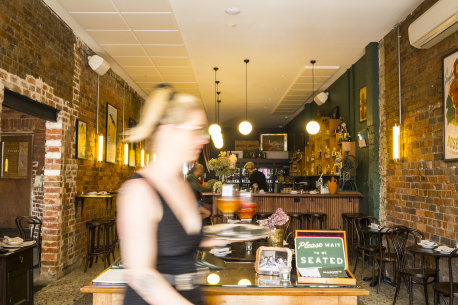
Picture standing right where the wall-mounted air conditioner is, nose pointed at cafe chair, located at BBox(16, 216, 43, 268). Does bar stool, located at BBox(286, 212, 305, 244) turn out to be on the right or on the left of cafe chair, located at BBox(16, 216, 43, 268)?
right

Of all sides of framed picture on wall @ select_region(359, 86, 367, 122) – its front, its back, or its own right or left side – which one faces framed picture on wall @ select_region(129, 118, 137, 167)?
front

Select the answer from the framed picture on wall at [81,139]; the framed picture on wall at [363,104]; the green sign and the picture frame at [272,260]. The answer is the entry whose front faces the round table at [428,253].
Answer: the framed picture on wall at [81,139]

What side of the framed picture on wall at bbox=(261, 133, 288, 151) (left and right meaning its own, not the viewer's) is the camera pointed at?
front

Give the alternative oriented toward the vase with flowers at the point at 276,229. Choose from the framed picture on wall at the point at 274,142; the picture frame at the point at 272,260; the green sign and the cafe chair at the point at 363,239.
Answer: the framed picture on wall

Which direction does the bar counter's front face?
toward the camera

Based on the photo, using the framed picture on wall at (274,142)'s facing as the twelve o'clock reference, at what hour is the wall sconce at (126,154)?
The wall sconce is roughly at 1 o'clock from the framed picture on wall.

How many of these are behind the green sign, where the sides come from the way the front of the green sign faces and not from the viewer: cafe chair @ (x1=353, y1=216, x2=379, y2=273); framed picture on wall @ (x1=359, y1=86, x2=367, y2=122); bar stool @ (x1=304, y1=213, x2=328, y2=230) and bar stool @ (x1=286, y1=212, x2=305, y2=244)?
4

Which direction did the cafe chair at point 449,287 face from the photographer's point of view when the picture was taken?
facing away from the viewer and to the left of the viewer

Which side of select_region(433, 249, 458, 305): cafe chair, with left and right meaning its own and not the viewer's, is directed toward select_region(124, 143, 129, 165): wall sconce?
front

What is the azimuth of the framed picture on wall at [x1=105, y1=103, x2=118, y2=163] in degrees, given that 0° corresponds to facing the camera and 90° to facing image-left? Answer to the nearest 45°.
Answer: approximately 270°

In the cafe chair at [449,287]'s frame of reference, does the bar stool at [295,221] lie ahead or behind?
ahead

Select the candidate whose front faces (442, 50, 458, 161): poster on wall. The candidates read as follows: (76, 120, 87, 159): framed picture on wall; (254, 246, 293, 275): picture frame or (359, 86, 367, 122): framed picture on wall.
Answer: (76, 120, 87, 159): framed picture on wall

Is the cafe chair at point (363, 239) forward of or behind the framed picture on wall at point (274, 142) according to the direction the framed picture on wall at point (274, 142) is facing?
forward
